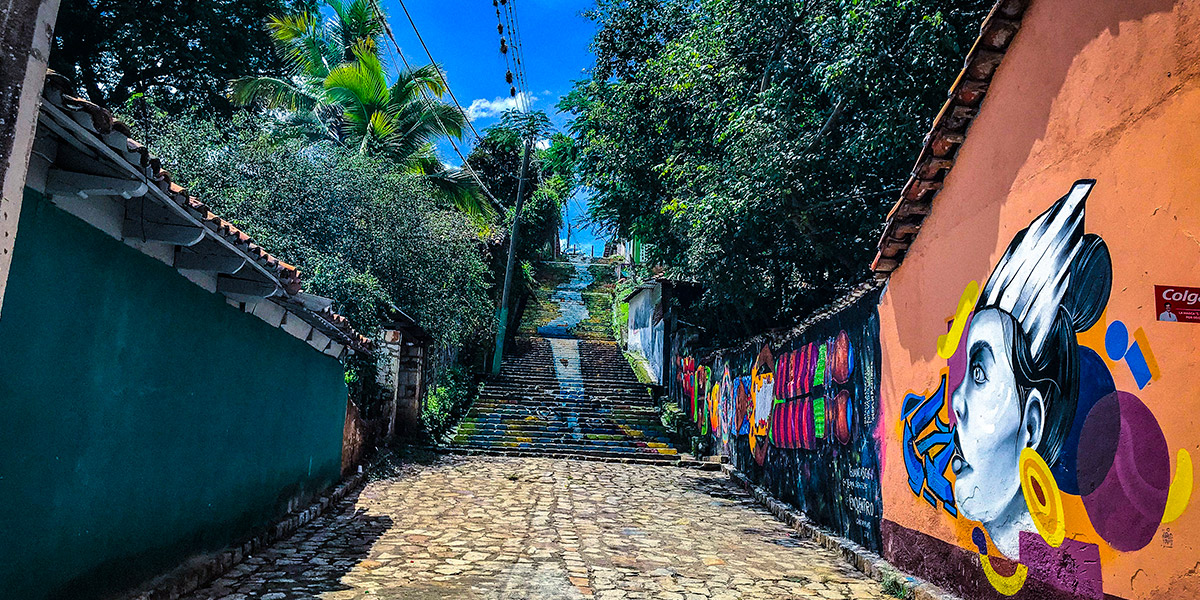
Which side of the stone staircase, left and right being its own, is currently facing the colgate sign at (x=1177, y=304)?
front

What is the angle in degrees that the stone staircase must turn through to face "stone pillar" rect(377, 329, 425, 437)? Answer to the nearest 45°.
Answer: approximately 45° to its right

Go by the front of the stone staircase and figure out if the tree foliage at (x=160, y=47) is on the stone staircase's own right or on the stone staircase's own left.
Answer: on the stone staircase's own right

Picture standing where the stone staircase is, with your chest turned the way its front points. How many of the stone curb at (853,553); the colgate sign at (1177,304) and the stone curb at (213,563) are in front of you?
3

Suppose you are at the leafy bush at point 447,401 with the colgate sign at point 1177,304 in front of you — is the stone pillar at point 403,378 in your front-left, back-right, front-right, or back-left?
front-right

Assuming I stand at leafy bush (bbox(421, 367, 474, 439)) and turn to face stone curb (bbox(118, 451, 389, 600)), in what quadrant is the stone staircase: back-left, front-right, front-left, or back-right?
back-left

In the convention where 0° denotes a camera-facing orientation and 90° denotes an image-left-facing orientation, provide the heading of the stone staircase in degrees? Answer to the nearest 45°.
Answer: approximately 0°

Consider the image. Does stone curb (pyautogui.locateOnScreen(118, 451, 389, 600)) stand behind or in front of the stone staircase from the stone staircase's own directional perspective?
in front

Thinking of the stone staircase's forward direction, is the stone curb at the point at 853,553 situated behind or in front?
in front
